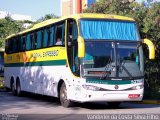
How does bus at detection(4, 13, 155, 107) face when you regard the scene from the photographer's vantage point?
facing the viewer and to the right of the viewer
